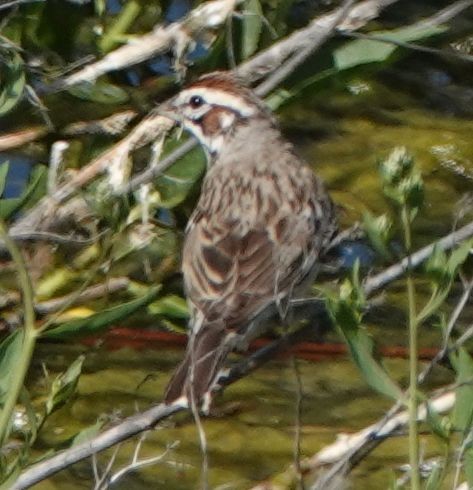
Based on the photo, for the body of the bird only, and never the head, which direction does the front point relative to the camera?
away from the camera

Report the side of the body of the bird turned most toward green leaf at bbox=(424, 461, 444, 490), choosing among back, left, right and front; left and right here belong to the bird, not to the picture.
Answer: back

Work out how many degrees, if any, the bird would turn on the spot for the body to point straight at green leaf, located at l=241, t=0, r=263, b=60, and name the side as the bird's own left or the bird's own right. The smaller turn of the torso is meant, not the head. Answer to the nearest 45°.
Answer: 0° — it already faces it

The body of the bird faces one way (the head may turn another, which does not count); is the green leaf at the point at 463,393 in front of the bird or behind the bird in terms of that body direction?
behind
